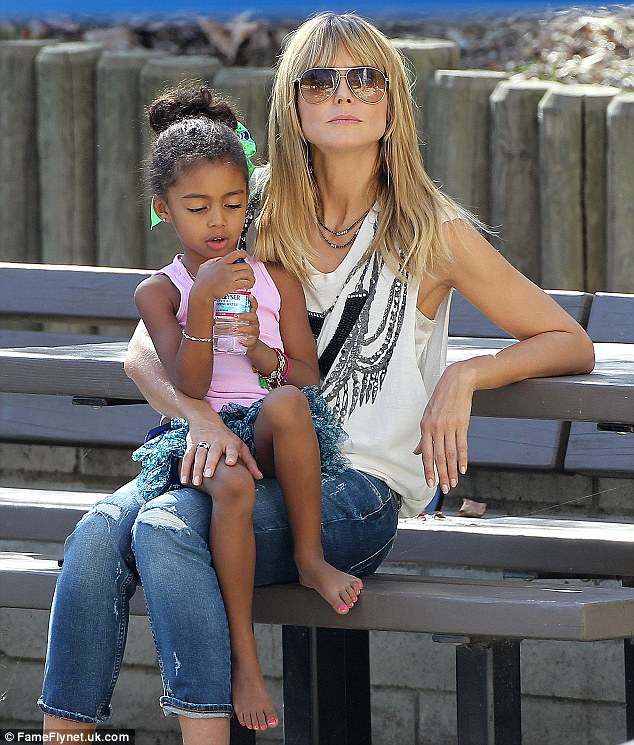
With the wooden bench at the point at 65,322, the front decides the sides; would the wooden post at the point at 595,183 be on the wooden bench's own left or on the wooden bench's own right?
on the wooden bench's own left

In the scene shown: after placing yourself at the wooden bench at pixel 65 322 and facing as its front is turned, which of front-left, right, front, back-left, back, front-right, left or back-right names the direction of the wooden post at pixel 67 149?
back

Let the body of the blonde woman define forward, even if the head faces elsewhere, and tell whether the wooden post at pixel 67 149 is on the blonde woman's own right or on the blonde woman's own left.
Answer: on the blonde woman's own right

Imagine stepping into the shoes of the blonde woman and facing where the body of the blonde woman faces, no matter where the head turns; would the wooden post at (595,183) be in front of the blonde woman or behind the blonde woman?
behind

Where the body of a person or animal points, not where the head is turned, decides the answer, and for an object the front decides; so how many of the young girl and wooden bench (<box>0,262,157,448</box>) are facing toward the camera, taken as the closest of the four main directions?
2

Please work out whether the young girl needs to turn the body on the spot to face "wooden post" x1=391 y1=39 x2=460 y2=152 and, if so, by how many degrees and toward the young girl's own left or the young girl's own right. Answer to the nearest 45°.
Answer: approximately 180°

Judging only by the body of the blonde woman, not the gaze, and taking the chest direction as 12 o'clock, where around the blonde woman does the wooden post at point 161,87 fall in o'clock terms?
The wooden post is roughly at 4 o'clock from the blonde woman.

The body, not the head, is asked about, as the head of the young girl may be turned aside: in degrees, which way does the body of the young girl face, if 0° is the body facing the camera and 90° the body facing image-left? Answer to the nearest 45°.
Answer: approximately 0°

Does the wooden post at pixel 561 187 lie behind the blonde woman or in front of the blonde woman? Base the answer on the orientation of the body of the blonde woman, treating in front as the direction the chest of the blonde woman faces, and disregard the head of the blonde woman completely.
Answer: behind

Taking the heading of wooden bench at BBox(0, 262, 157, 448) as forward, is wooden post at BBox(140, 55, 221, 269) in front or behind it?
behind

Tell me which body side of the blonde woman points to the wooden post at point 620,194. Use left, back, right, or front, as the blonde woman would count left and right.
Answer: back

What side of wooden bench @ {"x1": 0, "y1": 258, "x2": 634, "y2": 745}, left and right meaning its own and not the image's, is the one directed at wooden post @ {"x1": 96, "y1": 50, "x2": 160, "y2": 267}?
back
